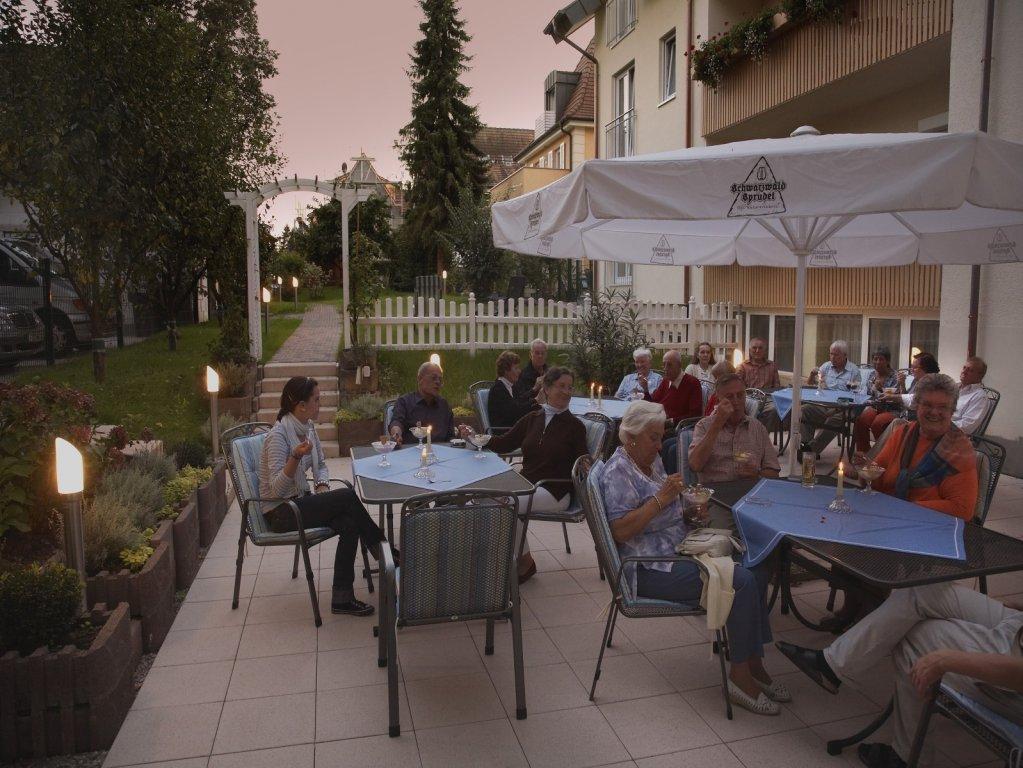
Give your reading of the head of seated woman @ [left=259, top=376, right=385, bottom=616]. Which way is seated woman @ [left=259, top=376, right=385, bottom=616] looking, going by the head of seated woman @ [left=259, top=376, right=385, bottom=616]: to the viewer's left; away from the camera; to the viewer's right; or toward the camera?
to the viewer's right

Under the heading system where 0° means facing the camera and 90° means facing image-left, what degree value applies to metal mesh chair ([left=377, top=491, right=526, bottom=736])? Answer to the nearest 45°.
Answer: approximately 180°

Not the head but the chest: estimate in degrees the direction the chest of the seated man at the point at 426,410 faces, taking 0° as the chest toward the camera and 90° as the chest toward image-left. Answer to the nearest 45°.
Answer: approximately 0°

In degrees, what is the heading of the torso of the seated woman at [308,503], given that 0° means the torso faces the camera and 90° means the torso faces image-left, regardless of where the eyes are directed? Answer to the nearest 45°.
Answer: approximately 270°

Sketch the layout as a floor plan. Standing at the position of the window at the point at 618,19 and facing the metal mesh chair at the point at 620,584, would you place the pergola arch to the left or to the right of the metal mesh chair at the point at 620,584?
right

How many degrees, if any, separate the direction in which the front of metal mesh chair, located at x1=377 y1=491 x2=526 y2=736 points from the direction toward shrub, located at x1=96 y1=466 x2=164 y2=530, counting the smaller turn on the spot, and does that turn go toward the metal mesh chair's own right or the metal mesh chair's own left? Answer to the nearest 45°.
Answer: approximately 45° to the metal mesh chair's own left

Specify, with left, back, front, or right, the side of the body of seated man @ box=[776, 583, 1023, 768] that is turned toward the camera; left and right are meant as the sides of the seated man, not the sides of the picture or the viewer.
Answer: left

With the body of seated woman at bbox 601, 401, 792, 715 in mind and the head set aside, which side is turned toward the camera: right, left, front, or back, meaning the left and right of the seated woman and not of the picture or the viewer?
right

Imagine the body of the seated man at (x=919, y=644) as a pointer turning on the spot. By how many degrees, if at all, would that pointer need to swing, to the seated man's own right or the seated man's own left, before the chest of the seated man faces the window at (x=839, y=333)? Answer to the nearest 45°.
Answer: approximately 90° to the seated man's own right

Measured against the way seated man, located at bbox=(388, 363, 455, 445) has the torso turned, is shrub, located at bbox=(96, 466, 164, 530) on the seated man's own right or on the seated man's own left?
on the seated man's own right

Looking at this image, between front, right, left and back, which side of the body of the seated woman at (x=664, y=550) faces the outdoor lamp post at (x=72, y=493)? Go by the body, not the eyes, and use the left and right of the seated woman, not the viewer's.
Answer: back
